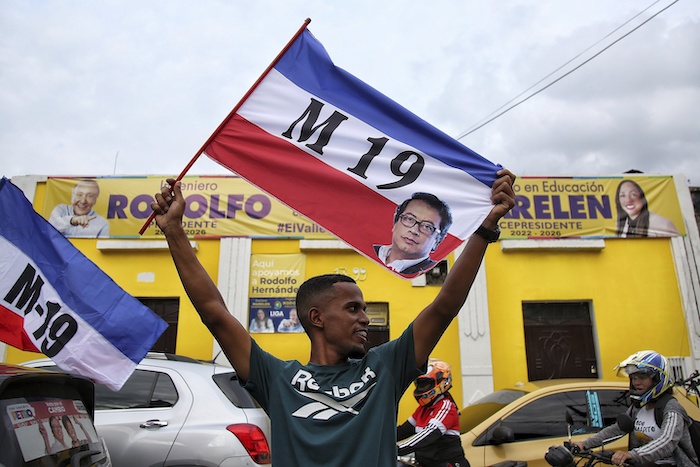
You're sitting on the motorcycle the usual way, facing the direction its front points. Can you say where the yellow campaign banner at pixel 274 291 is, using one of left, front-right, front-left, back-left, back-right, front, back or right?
right

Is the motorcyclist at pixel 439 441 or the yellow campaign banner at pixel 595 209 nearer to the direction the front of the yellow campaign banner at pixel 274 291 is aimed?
the motorcyclist

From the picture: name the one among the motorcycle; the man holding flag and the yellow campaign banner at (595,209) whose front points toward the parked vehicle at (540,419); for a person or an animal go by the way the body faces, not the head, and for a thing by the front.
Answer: the yellow campaign banner

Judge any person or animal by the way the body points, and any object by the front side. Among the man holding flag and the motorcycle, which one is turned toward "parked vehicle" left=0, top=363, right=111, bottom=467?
the motorcycle

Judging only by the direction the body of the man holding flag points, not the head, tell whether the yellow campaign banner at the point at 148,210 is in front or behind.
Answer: behind

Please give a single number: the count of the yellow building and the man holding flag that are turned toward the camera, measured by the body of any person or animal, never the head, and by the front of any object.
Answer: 2

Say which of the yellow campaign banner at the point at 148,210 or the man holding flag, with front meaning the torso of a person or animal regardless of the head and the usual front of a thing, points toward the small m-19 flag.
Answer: the yellow campaign banner

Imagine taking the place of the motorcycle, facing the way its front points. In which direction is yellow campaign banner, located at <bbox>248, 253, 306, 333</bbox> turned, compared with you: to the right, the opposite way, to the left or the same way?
to the left

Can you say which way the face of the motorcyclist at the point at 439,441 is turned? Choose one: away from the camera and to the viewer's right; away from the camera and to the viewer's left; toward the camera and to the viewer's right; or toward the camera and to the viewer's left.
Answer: toward the camera and to the viewer's left

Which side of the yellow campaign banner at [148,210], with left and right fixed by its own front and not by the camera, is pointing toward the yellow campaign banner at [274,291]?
left

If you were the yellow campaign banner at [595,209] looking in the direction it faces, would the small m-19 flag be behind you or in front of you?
in front

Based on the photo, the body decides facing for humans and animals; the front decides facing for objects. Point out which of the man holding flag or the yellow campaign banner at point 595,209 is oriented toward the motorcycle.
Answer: the yellow campaign banner

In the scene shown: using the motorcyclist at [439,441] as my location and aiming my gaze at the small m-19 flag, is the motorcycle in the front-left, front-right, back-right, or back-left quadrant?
back-left

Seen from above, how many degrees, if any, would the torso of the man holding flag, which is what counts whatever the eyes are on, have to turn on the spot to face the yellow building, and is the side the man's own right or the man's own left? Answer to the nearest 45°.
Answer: approximately 180°

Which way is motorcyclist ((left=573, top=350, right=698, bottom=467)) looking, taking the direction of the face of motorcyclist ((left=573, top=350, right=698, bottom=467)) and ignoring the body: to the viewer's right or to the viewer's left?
to the viewer's left
